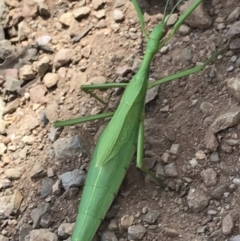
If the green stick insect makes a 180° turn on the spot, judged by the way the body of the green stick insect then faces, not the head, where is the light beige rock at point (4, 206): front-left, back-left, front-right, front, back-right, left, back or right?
right

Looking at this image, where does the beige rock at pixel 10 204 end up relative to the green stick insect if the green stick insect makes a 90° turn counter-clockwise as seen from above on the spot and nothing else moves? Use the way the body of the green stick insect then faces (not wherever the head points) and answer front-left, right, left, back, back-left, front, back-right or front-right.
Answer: front

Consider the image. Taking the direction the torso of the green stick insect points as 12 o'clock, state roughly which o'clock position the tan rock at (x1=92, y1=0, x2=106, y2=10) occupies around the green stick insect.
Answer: The tan rock is roughly at 12 o'clock from the green stick insect.

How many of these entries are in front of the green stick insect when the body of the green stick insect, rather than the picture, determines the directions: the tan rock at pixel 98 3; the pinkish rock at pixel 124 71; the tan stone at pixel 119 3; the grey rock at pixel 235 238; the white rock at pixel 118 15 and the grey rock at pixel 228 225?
4

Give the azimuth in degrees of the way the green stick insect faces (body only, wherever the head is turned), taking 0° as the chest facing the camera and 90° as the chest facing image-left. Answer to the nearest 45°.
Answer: approximately 180°

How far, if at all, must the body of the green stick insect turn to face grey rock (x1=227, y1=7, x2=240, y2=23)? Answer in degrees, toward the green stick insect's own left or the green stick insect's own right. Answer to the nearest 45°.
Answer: approximately 45° to the green stick insect's own right

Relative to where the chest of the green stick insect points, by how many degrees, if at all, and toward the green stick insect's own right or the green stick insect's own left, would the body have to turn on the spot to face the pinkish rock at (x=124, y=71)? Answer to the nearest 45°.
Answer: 0° — it already faces it

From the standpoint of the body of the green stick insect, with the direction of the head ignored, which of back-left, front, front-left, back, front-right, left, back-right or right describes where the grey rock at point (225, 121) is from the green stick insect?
right

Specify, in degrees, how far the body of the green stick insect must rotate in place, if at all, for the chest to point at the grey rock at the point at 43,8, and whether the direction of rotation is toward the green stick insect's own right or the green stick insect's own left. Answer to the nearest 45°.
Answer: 0° — it already faces it
